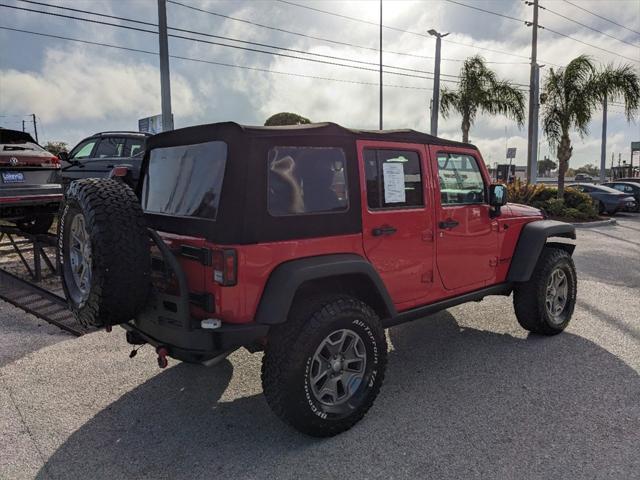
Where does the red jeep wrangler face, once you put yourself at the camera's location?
facing away from the viewer and to the right of the viewer

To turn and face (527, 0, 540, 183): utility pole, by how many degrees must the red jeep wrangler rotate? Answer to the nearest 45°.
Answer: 0° — it already faces it

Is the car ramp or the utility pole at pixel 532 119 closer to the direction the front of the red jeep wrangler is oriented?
the utility pole
